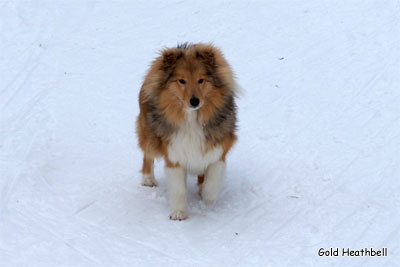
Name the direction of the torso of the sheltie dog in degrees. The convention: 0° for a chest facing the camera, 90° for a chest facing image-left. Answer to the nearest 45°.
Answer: approximately 0°
